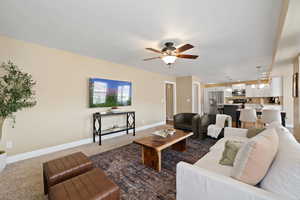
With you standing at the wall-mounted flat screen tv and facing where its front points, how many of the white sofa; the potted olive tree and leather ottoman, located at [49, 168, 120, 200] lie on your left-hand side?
0

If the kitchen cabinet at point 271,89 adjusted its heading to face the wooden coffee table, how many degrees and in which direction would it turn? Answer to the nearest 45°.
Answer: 0° — it already faces it

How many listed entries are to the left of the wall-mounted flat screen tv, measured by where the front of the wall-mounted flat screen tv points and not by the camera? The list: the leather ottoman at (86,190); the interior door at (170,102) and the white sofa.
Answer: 1

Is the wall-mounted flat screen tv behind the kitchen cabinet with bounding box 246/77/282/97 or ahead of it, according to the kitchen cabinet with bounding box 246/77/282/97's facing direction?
ahead

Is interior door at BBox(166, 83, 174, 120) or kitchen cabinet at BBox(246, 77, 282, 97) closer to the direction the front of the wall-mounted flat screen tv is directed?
the kitchen cabinet

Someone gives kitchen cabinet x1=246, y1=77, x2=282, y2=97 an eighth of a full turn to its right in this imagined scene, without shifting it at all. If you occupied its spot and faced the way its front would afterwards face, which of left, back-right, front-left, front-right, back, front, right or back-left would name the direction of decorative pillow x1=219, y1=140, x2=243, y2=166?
front-left

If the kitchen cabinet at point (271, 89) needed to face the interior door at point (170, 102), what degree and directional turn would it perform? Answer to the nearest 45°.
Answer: approximately 45° to its right

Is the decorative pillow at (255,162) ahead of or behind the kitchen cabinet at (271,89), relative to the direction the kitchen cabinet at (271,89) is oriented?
ahead

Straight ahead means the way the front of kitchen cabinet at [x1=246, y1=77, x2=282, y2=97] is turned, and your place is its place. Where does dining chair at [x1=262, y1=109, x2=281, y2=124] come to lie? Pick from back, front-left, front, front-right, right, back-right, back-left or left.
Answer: front

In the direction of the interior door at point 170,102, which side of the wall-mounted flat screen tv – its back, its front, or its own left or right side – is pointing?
left

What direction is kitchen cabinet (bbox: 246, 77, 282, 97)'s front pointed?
toward the camera

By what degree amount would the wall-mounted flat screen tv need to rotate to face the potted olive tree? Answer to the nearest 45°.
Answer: approximately 90° to its right

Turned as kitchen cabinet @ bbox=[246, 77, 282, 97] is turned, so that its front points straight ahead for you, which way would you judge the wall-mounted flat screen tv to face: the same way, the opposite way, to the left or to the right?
to the left

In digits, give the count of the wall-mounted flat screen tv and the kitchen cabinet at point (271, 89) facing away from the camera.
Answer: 0

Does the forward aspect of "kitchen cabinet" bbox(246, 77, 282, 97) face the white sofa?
yes
